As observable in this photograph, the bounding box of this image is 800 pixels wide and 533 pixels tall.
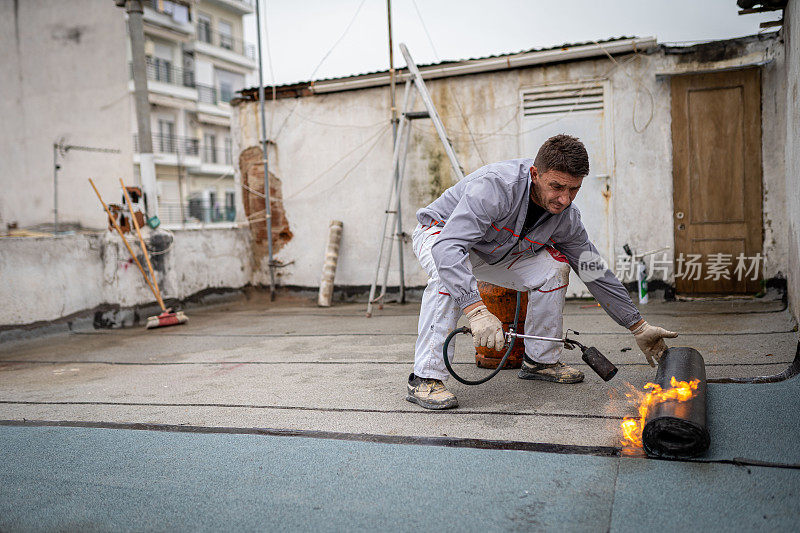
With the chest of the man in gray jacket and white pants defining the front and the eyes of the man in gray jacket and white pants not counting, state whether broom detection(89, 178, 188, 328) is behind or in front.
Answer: behind

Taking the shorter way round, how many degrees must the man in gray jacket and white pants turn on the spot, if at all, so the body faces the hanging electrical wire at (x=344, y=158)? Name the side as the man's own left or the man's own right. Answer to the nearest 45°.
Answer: approximately 180°

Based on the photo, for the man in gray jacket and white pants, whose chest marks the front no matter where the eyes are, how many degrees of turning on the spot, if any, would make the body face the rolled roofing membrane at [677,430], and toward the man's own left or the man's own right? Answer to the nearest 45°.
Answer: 0° — they already face it

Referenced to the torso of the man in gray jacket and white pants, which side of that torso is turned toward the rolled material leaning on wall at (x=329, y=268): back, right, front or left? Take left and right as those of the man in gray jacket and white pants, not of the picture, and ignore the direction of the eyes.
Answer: back

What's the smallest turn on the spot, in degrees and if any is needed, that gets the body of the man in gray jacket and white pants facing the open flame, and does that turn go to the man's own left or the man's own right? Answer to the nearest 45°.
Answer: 0° — they already face it

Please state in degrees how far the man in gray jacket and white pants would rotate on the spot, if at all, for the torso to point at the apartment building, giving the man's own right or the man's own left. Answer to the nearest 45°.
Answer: approximately 180°

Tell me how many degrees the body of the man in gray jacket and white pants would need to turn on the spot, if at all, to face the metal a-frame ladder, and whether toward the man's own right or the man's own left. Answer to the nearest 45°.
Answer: approximately 135° to the man's own left

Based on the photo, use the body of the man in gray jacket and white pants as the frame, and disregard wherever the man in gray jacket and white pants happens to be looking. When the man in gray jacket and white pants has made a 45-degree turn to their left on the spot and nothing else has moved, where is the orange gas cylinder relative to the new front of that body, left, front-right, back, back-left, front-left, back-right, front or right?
left

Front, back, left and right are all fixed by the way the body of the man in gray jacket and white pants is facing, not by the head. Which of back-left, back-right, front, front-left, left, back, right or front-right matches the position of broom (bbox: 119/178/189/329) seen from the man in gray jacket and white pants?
back

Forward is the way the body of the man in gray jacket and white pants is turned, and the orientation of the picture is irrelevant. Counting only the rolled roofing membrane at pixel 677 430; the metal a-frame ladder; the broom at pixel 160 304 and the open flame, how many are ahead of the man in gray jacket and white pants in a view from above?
2

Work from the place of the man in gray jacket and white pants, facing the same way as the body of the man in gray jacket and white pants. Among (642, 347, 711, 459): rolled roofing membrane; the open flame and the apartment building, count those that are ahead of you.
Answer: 2

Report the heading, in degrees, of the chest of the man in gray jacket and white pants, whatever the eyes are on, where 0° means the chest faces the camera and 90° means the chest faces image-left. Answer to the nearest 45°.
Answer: approximately 315°
